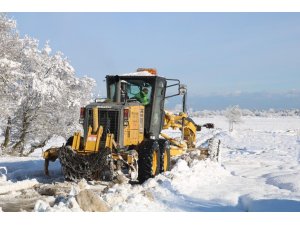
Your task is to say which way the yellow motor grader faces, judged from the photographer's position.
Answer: facing away from the viewer and to the right of the viewer

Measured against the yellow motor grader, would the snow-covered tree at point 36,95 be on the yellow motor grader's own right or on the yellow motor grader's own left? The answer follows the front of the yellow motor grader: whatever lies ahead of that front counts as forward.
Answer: on the yellow motor grader's own left
